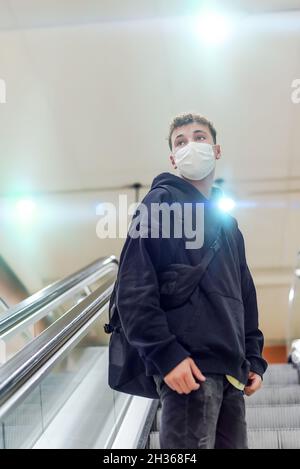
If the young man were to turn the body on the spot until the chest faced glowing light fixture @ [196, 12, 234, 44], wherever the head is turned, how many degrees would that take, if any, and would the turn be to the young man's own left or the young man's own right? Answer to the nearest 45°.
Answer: approximately 135° to the young man's own left

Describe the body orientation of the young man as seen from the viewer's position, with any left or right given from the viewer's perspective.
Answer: facing the viewer and to the right of the viewer
